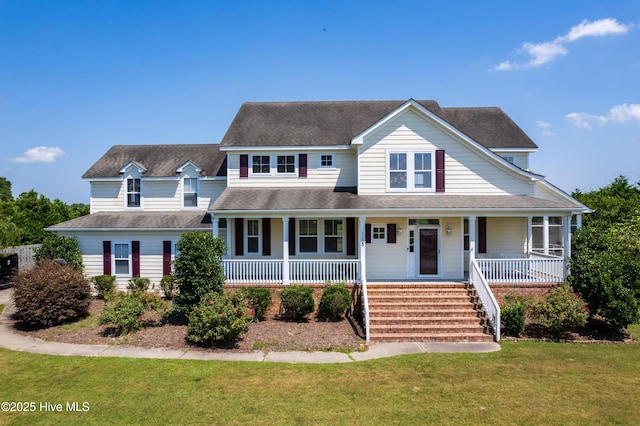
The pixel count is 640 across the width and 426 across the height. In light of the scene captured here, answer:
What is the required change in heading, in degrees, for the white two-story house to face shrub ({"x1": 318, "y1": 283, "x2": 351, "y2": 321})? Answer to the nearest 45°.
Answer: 0° — it already faces it

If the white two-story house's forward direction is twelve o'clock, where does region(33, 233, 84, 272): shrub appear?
The shrub is roughly at 3 o'clock from the white two-story house.

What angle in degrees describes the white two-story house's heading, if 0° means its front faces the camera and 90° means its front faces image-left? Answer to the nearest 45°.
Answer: approximately 0°

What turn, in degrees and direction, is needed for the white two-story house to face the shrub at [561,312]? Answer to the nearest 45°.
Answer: approximately 45° to its left

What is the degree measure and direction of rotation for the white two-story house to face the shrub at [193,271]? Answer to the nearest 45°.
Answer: approximately 45° to its right
